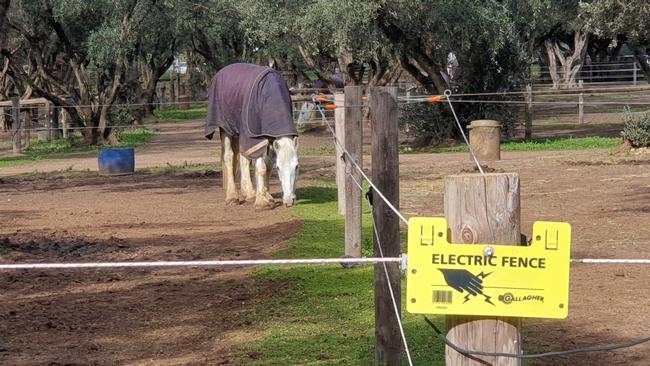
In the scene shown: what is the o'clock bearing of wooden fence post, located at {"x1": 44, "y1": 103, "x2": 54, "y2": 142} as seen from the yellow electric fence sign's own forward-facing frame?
The wooden fence post is roughly at 5 o'clock from the yellow electric fence sign.

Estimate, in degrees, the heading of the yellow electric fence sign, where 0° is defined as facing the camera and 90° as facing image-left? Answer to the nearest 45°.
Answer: approximately 0°

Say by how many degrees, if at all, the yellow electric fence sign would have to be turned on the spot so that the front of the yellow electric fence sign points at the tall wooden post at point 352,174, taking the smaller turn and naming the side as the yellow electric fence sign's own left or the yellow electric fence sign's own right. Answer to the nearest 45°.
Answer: approximately 180°

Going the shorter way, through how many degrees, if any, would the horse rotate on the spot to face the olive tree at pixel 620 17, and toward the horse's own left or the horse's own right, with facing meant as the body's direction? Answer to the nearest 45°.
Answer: approximately 90° to the horse's own left

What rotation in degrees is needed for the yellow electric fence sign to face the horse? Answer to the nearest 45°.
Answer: approximately 180°

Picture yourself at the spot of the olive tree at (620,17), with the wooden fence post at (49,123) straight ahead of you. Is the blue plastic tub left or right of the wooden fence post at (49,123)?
left

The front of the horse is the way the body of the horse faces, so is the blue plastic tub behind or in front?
behind

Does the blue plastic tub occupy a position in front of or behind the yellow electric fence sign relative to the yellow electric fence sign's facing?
behind

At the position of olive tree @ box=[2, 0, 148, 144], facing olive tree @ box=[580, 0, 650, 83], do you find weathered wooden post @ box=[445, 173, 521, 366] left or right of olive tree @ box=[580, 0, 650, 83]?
right

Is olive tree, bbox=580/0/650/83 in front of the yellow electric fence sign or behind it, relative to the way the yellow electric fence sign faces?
behind

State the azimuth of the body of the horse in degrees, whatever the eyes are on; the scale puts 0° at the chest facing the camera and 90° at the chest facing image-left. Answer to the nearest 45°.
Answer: approximately 315°
